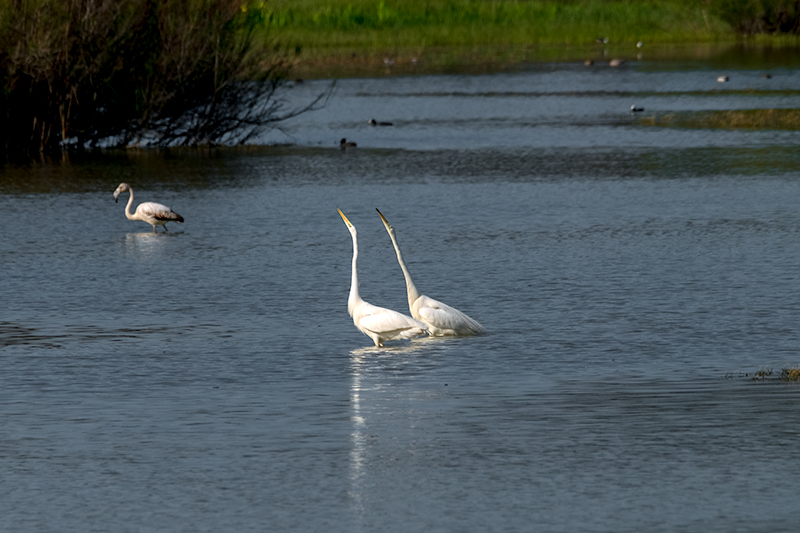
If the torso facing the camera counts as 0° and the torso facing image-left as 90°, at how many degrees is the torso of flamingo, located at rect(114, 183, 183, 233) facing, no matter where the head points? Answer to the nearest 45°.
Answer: approximately 90°

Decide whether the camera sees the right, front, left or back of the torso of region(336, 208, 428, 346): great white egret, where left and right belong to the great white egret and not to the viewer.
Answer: left

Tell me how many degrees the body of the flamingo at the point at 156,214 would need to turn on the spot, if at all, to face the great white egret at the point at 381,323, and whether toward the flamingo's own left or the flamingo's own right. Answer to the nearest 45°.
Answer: approximately 90° to the flamingo's own left

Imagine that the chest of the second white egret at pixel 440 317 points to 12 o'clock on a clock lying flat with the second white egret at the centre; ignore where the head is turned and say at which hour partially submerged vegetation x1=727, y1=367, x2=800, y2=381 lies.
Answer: The partially submerged vegetation is roughly at 7 o'clock from the second white egret.

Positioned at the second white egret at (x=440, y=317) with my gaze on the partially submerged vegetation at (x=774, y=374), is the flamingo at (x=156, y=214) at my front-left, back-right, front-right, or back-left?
back-left

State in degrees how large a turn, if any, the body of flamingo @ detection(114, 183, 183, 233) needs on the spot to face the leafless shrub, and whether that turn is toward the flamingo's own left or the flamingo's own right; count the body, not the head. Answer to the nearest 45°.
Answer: approximately 90° to the flamingo's own right

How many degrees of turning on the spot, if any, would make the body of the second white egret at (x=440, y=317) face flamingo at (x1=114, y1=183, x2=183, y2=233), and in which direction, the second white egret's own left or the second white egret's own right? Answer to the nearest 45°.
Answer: approximately 45° to the second white egret's own right

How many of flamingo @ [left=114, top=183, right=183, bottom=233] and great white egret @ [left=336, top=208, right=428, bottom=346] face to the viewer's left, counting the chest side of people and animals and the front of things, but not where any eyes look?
2

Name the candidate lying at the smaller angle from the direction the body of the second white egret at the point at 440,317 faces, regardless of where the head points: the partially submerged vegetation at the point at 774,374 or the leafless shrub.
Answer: the leafless shrub

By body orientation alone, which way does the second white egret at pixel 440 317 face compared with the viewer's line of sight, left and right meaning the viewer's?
facing to the left of the viewer
